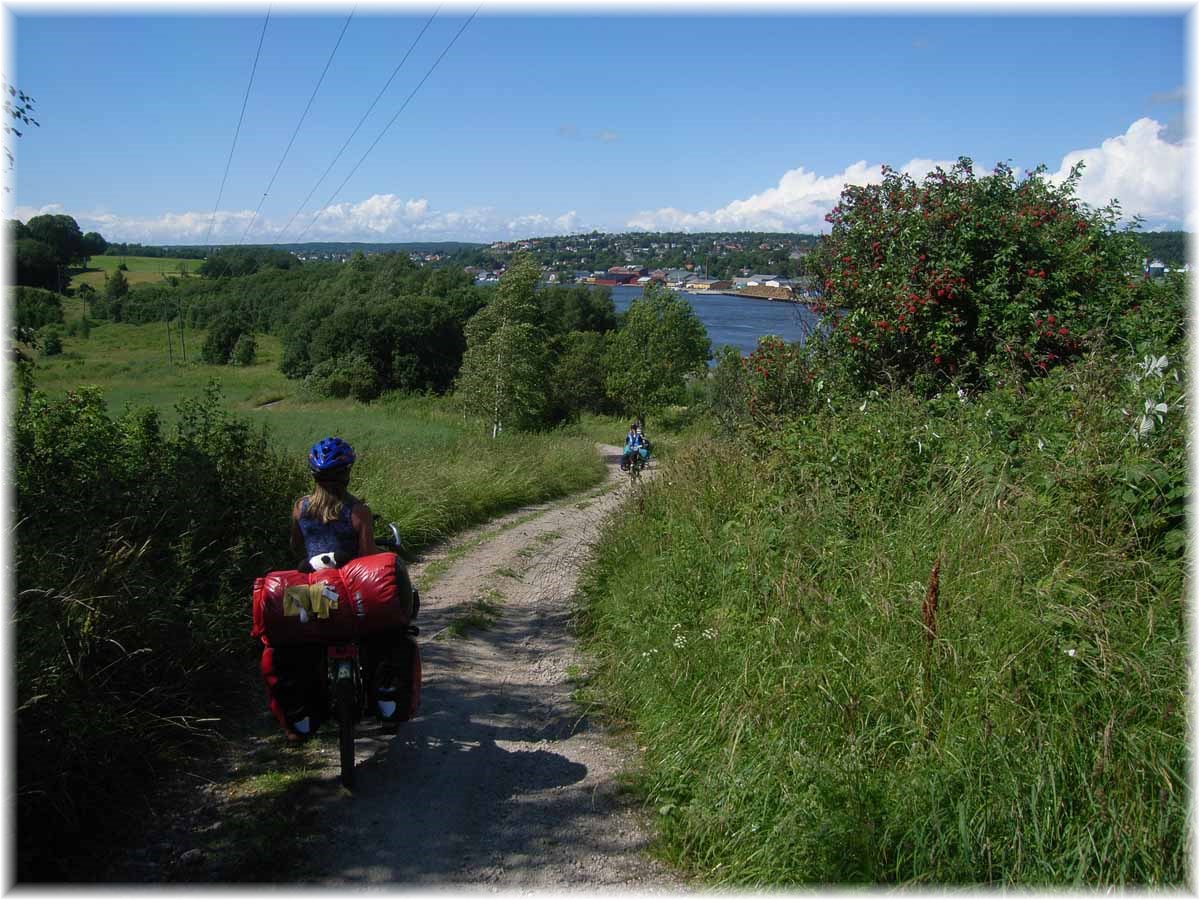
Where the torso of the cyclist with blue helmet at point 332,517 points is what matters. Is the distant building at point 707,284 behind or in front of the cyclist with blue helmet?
in front

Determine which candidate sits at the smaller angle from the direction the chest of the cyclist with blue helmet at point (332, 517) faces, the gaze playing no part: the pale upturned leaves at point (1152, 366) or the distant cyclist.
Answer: the distant cyclist

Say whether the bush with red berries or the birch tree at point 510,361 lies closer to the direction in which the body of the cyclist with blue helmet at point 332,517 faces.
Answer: the birch tree

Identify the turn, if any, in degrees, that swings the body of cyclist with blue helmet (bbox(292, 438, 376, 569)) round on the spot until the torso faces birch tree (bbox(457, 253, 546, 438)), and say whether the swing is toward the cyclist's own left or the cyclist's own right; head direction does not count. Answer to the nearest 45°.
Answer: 0° — they already face it

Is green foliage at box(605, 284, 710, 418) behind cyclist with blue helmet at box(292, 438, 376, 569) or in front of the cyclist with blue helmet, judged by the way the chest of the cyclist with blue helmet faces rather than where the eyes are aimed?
in front

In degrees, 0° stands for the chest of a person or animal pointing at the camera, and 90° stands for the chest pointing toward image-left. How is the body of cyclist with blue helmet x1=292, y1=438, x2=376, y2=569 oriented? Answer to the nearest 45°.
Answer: approximately 180°

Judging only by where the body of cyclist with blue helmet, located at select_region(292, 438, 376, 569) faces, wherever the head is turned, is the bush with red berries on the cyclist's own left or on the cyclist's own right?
on the cyclist's own right

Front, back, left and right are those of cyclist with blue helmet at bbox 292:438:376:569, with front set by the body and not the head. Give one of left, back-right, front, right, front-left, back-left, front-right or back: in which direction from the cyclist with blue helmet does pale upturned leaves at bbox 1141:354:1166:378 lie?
right

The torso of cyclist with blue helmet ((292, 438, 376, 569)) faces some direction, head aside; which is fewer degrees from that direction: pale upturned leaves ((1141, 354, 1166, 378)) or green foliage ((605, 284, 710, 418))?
the green foliage

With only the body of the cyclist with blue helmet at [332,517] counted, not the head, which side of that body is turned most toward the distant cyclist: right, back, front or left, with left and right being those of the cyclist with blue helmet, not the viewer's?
front

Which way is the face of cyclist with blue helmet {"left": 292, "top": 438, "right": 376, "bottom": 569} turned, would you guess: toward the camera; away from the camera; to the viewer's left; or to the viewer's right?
away from the camera
